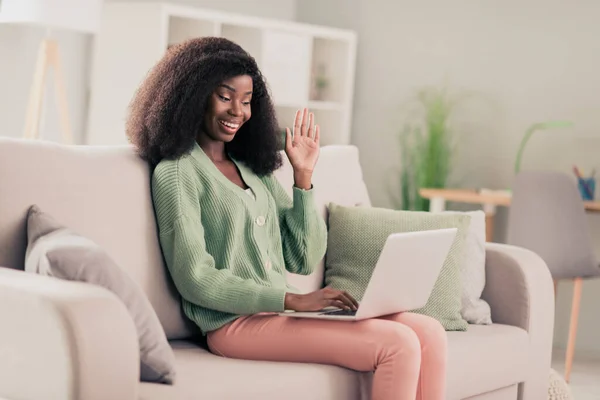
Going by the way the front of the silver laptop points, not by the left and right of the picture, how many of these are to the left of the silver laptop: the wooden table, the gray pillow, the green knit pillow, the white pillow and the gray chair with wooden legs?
1

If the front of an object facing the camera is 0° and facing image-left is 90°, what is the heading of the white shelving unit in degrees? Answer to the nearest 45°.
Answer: approximately 315°

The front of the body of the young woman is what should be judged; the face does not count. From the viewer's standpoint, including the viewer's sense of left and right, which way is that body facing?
facing the viewer and to the right of the viewer

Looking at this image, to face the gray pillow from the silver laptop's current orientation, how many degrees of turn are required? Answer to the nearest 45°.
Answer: approximately 90° to its left

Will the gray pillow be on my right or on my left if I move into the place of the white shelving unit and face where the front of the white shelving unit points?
on my right

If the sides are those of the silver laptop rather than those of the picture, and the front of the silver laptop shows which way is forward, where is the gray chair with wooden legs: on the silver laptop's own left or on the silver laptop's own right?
on the silver laptop's own right

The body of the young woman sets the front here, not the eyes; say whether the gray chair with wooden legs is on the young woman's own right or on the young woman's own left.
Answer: on the young woman's own left

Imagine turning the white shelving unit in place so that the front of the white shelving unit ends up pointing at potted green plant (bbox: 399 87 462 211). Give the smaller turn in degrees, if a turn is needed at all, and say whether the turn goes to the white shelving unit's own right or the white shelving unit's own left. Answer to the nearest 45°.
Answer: approximately 45° to the white shelving unit's own left

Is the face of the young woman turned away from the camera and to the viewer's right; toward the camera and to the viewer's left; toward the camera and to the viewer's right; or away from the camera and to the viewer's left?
toward the camera and to the viewer's right

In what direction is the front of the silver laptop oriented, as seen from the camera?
facing away from the viewer and to the left of the viewer

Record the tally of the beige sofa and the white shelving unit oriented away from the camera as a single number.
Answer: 0

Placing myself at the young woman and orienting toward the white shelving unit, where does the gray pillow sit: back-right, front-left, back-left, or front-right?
back-left

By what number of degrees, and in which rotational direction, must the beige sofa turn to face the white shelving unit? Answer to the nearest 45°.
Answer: approximately 135° to its left

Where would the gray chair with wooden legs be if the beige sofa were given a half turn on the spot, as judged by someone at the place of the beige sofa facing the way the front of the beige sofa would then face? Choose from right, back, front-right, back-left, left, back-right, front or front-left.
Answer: right

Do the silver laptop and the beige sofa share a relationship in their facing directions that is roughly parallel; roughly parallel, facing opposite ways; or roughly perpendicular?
roughly parallel, facing opposite ways

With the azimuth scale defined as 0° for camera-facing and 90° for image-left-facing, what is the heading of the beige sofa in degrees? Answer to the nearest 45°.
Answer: approximately 315°
